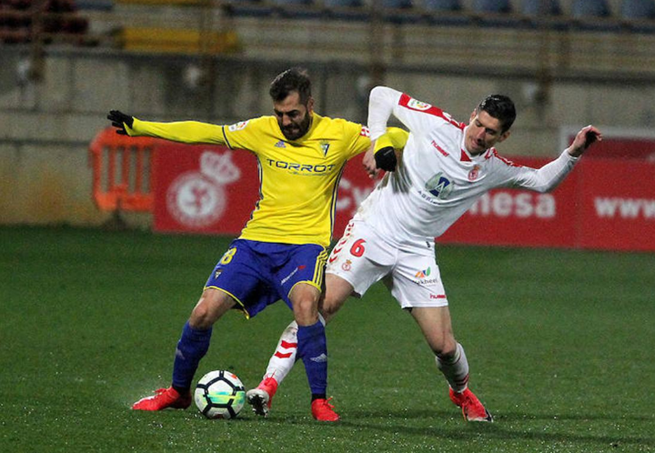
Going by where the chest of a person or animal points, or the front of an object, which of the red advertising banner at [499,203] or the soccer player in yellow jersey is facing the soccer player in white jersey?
the red advertising banner

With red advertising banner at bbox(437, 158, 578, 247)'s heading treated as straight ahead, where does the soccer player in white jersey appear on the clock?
The soccer player in white jersey is roughly at 12 o'clock from the red advertising banner.

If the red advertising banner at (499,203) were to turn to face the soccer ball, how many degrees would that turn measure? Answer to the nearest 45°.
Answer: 0° — it already faces it

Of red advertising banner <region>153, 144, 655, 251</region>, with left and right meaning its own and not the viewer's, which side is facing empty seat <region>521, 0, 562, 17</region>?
back

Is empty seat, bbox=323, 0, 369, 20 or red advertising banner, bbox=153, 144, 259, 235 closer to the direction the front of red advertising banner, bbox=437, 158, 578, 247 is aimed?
the red advertising banner

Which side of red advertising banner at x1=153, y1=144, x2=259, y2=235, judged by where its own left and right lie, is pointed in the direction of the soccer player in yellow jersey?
front

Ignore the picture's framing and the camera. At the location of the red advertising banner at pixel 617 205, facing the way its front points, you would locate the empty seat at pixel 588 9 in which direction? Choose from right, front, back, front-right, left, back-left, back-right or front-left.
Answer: back

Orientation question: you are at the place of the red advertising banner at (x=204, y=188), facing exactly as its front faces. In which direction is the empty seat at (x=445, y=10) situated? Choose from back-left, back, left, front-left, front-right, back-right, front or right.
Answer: back-left

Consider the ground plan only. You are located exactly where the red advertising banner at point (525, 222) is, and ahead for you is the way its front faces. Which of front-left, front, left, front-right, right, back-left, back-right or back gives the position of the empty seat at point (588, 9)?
back

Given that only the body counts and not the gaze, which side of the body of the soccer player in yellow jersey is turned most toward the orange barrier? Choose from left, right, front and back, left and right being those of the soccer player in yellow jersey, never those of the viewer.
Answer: back

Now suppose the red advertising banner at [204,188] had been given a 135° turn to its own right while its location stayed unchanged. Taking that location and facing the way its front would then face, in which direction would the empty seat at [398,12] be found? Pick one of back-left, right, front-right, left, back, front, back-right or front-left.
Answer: right
